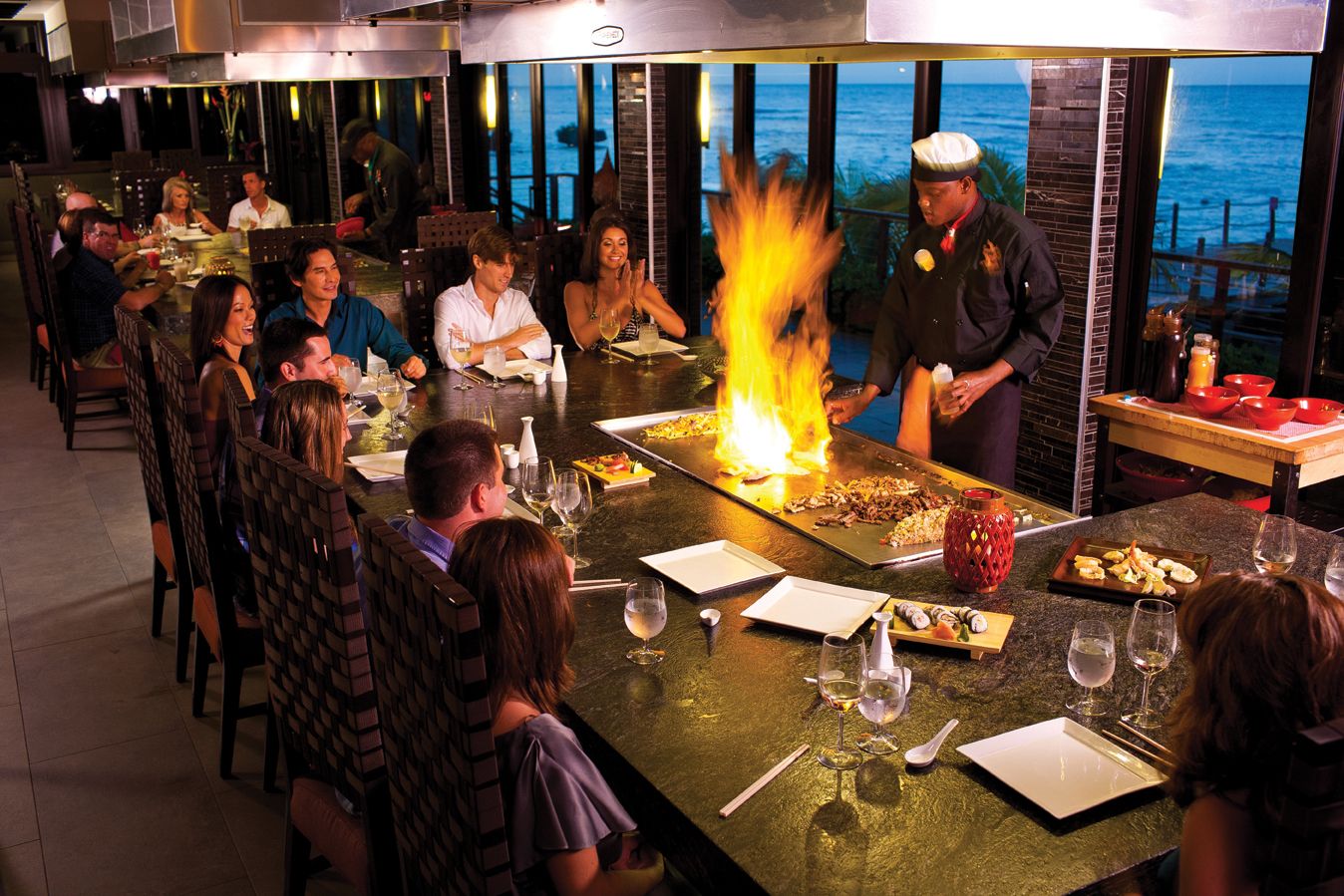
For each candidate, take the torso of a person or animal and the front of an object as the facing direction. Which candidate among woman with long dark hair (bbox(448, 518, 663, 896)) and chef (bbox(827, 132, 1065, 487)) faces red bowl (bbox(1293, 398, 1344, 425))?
the woman with long dark hair

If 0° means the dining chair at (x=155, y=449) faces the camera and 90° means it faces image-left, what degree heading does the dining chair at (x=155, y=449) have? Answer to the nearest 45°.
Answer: approximately 225°

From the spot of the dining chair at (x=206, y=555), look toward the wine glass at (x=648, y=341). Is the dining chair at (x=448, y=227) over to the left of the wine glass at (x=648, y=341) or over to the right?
left

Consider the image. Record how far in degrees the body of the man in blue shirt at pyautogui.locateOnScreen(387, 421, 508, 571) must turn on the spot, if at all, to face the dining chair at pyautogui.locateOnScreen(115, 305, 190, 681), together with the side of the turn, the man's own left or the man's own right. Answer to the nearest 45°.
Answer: approximately 90° to the man's own left

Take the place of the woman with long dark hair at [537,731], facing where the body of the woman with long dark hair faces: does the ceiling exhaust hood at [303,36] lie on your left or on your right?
on your left

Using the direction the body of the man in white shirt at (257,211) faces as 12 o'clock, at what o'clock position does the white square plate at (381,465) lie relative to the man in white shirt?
The white square plate is roughly at 12 o'clock from the man in white shirt.

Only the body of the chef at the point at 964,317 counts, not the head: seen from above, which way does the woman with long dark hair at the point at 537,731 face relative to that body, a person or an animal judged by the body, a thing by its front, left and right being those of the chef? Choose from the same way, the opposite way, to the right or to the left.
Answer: the opposite way

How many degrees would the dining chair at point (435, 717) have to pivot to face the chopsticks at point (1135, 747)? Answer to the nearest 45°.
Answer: approximately 45° to its right

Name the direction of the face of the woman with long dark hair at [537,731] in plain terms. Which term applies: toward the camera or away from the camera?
away from the camera

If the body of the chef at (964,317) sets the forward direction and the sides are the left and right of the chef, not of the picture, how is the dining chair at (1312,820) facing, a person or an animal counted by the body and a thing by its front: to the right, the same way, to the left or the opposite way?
to the right

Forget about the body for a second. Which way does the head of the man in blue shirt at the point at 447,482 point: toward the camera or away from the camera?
away from the camera
